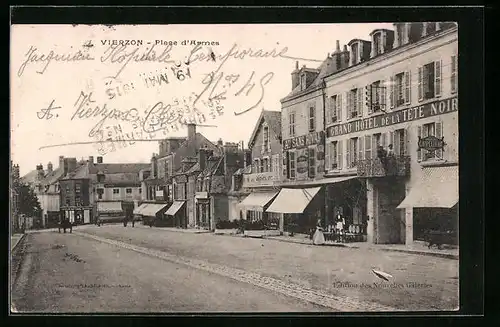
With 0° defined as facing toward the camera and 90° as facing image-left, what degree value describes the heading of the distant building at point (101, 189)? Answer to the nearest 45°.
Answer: approximately 0°

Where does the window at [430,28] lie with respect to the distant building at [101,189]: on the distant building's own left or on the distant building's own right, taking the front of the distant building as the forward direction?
on the distant building's own left
